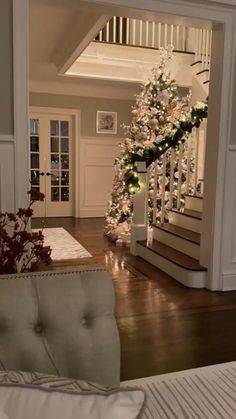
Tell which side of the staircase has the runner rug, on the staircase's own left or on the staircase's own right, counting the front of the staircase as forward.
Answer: on the staircase's own right

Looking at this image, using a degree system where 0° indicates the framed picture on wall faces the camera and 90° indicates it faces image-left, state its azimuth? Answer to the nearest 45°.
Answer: approximately 0°

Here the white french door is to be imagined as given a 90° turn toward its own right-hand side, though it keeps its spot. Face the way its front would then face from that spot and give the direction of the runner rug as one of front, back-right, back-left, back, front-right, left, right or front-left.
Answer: left

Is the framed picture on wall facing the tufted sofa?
yes

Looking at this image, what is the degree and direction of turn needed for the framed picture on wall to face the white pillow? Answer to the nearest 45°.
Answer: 0° — it already faces it

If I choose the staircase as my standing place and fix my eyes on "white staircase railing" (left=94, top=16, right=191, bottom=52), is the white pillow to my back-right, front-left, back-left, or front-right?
back-left

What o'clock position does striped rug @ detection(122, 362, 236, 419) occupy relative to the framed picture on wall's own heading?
The striped rug is roughly at 12 o'clock from the framed picture on wall.

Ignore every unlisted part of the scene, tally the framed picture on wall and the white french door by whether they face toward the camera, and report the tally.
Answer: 2
